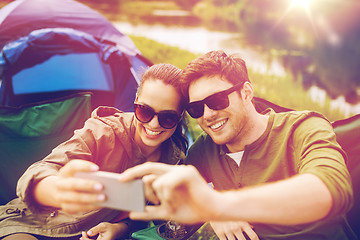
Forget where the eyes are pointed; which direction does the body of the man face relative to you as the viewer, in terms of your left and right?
facing the viewer and to the left of the viewer

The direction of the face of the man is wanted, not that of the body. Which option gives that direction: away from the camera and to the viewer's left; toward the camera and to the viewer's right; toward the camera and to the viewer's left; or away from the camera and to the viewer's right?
toward the camera and to the viewer's left

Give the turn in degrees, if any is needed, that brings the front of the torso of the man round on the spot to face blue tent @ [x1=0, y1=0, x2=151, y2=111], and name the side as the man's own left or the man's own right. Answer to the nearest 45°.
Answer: approximately 90° to the man's own right

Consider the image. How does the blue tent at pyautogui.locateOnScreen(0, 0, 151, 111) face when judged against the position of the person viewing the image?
facing the viewer

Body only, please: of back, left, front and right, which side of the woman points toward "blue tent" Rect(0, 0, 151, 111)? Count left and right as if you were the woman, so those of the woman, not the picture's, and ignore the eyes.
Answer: back

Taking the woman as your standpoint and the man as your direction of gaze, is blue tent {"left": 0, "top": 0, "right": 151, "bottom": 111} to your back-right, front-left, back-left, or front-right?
back-left

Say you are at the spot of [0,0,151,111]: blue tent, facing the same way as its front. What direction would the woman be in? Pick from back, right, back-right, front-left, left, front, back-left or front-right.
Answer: front

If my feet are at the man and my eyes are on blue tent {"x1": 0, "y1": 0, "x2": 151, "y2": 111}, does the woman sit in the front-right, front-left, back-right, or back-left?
front-left

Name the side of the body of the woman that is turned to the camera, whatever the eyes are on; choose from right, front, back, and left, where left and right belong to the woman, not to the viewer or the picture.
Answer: front
